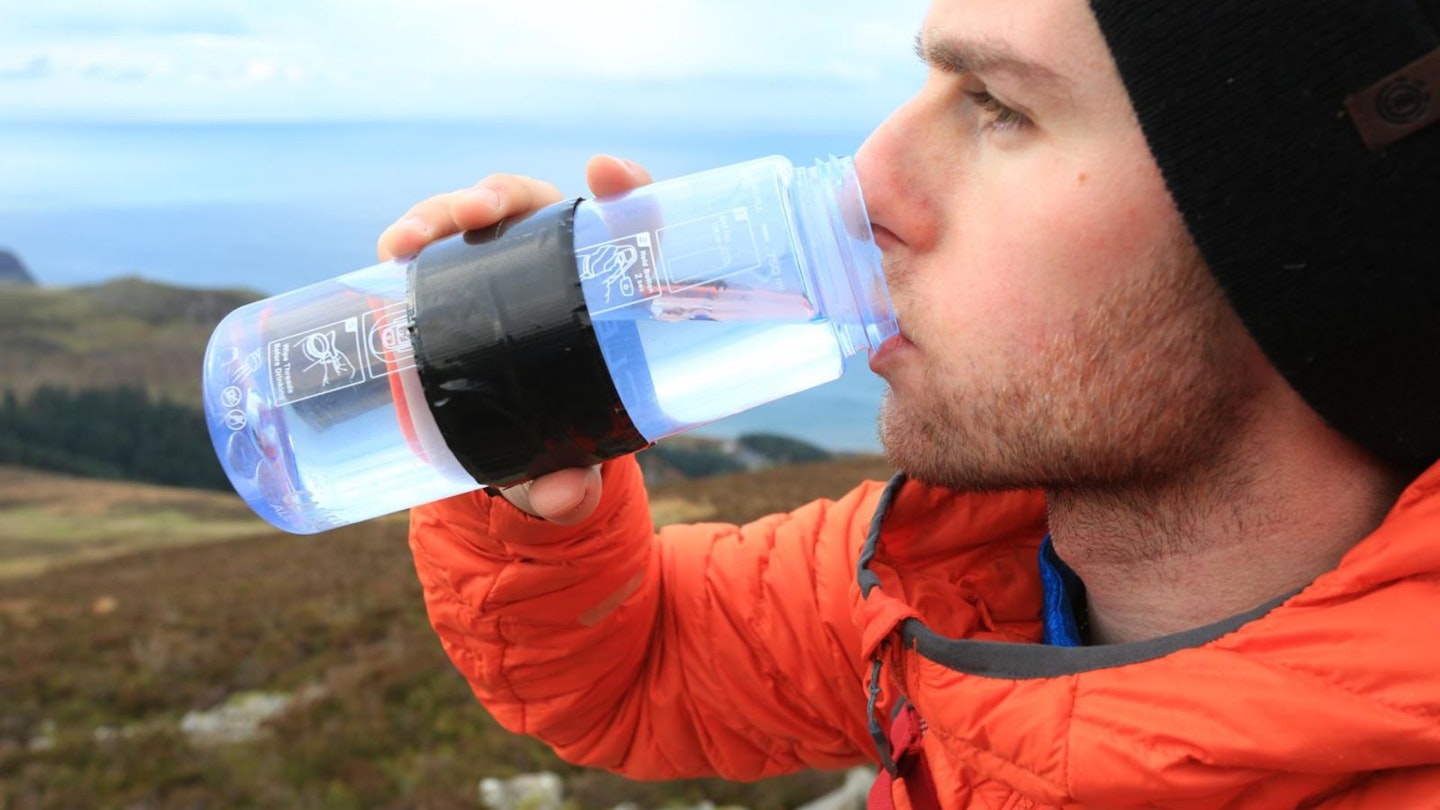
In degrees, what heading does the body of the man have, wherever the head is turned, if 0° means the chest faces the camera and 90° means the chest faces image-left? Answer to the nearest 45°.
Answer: approximately 90°

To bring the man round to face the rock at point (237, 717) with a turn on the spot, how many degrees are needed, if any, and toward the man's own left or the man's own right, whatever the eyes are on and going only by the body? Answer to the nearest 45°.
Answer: approximately 45° to the man's own right

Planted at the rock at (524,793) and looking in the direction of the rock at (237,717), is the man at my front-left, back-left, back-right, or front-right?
back-left

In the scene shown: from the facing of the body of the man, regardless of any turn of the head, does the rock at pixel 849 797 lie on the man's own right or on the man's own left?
on the man's own right

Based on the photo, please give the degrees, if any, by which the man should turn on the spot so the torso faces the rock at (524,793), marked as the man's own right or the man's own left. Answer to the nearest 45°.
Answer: approximately 45° to the man's own right
